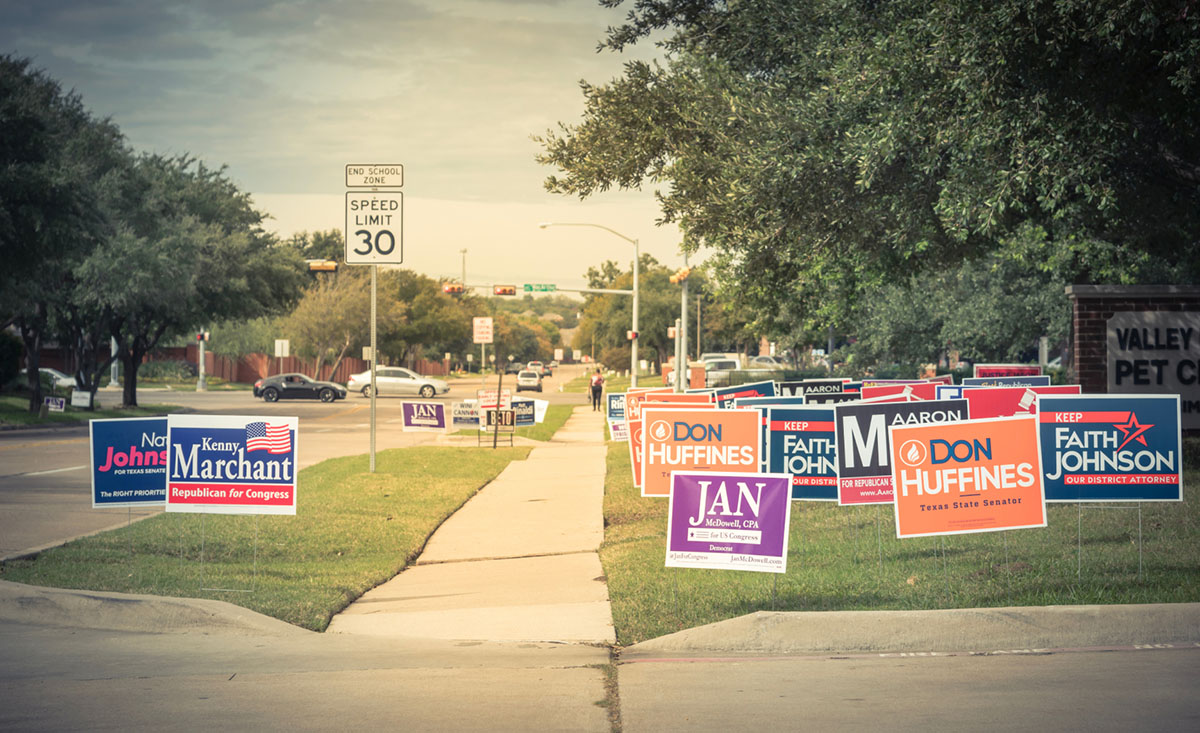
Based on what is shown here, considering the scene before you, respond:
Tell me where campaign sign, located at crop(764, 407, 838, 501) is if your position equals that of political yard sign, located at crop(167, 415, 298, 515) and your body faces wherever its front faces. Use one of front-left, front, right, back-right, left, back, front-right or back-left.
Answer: left

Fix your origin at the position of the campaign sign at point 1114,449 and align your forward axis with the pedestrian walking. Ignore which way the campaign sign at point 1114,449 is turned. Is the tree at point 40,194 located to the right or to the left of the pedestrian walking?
left

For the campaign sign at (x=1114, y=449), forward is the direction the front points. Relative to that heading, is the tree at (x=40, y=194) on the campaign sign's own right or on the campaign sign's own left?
on the campaign sign's own right

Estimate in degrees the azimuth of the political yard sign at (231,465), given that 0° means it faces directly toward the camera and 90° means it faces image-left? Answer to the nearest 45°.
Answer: approximately 0°

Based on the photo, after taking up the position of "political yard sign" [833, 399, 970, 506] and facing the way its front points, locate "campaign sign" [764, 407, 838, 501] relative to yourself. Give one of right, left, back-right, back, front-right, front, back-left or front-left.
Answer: back-right

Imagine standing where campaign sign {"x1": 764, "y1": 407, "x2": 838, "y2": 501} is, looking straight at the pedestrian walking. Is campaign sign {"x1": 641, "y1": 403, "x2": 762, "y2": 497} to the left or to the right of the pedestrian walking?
left

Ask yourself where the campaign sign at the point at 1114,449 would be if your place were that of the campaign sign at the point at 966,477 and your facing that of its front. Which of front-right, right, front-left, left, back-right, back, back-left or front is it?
back-left

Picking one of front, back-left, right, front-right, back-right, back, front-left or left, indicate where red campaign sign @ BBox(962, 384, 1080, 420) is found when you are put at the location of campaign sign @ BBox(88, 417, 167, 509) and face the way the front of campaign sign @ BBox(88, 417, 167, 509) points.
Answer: left

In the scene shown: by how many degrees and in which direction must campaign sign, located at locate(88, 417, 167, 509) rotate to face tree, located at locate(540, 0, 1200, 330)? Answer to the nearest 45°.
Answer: approximately 90° to its left

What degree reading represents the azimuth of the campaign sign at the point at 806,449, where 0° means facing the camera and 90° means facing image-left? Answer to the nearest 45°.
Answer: approximately 0°

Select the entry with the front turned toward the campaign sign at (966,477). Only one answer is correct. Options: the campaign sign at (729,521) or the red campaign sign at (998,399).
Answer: the red campaign sign

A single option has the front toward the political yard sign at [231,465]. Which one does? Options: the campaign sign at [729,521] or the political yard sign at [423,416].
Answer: the political yard sign at [423,416]

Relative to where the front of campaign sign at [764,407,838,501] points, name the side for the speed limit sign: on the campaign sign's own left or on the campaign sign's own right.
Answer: on the campaign sign's own right

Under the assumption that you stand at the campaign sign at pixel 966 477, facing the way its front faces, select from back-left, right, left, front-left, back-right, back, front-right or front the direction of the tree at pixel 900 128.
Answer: back
